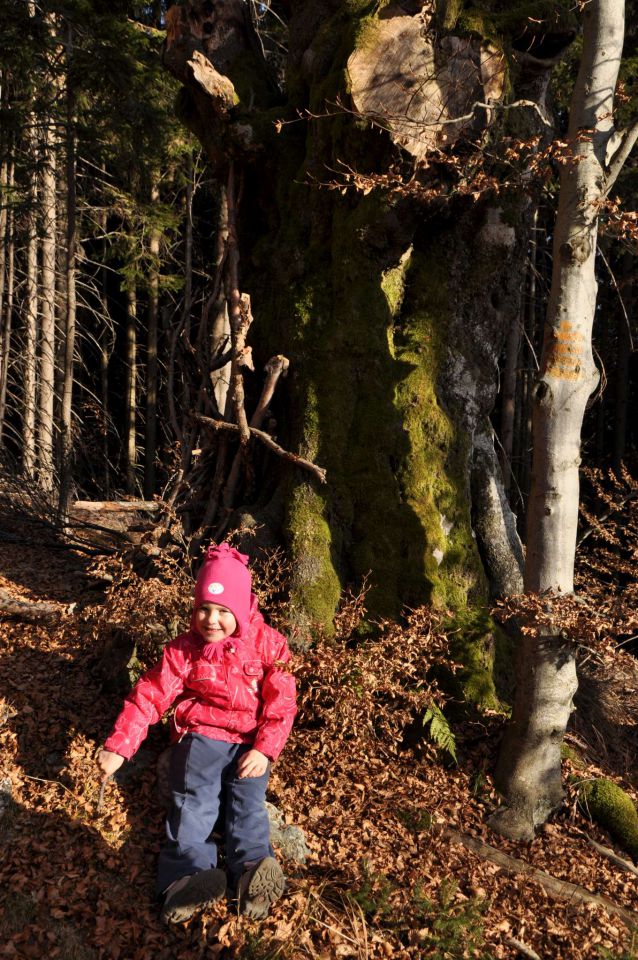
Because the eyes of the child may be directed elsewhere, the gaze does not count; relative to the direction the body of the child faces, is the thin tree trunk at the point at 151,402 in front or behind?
behind

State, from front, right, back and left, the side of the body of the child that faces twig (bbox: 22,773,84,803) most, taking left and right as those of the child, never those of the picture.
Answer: right

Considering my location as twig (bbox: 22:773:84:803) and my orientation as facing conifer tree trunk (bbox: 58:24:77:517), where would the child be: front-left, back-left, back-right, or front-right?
back-right

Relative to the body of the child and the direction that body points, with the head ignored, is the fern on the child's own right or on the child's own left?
on the child's own left

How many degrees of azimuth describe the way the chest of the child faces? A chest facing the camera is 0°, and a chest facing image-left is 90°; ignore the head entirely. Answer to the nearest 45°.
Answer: approximately 0°
